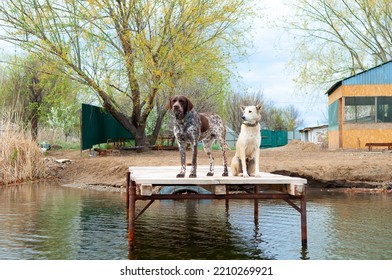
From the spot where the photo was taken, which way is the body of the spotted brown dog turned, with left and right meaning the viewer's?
facing the viewer and to the left of the viewer

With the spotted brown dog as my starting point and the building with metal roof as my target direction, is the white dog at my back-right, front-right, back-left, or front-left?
front-right

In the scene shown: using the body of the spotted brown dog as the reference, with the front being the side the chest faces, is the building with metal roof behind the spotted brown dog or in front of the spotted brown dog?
behind

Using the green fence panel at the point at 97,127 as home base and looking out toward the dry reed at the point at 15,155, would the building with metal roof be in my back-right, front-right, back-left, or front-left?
back-left

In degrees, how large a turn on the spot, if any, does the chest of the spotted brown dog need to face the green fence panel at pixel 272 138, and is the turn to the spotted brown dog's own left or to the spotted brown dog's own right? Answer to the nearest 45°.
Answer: approximately 135° to the spotted brown dog's own right

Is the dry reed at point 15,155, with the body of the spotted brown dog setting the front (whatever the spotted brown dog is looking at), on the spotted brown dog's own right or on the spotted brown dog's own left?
on the spotted brown dog's own right

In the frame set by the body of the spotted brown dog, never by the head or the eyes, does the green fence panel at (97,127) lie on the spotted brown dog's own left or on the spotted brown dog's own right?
on the spotted brown dog's own right
